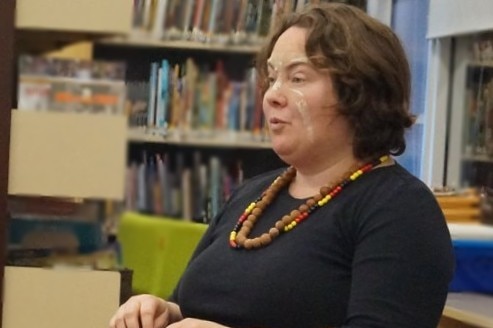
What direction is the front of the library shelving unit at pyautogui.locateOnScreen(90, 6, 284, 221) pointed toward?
toward the camera

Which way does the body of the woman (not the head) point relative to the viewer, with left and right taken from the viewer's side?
facing the viewer and to the left of the viewer

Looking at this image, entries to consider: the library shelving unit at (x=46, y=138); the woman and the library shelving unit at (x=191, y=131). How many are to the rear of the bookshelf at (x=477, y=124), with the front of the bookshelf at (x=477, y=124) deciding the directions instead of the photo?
0

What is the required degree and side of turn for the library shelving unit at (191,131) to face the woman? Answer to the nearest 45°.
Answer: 0° — it already faces them

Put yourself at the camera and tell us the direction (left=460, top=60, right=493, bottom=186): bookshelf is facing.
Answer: facing the viewer

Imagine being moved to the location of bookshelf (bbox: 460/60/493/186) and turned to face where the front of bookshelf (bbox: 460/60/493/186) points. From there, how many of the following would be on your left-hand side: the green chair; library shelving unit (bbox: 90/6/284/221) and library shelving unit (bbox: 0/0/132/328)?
0

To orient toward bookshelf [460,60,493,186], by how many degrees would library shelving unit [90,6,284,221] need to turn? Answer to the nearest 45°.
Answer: approximately 135° to its left

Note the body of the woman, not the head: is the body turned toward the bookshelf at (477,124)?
no

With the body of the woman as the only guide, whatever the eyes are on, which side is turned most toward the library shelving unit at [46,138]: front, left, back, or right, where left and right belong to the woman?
right

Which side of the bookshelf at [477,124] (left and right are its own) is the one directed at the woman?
front

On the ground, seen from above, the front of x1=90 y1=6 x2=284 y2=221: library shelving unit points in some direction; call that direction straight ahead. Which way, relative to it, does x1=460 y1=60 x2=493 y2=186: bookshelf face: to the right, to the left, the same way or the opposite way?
the same way

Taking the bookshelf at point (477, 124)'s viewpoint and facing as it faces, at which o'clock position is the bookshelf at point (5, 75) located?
the bookshelf at point (5, 75) is roughly at 2 o'clock from the bookshelf at point (477, 124).

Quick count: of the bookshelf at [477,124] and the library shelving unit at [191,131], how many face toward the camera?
2

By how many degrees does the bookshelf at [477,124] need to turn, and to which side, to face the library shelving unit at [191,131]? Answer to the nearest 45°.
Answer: approximately 45° to its right
